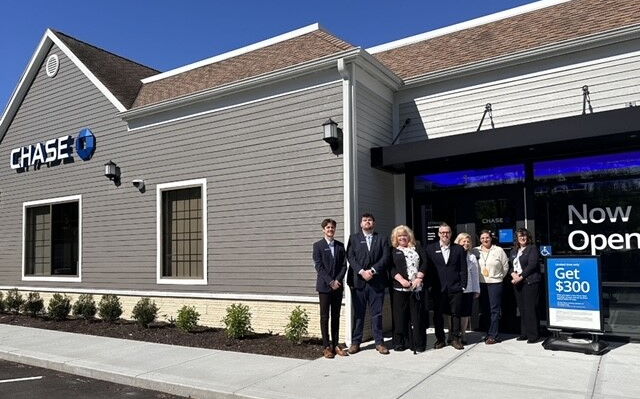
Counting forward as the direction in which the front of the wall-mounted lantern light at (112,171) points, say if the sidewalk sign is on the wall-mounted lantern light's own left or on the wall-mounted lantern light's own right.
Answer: on the wall-mounted lantern light's own left

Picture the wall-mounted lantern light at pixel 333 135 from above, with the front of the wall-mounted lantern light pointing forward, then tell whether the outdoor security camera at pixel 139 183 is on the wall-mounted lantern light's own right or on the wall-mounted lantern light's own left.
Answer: on the wall-mounted lantern light's own right

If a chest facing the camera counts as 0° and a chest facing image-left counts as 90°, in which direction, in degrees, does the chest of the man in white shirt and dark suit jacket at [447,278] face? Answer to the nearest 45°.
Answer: approximately 0°

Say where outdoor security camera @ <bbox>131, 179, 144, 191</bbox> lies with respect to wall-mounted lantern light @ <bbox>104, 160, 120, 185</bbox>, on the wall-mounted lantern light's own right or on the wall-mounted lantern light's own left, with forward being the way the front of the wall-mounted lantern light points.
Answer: on the wall-mounted lantern light's own left

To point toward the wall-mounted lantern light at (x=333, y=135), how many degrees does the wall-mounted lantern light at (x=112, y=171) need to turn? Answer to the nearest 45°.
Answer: approximately 90° to its left

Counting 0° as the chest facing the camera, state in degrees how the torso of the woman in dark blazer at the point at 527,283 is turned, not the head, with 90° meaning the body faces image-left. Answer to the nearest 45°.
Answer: approximately 45°

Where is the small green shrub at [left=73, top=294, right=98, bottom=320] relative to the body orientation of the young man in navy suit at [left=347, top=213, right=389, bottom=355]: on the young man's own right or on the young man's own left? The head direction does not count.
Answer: on the young man's own right
